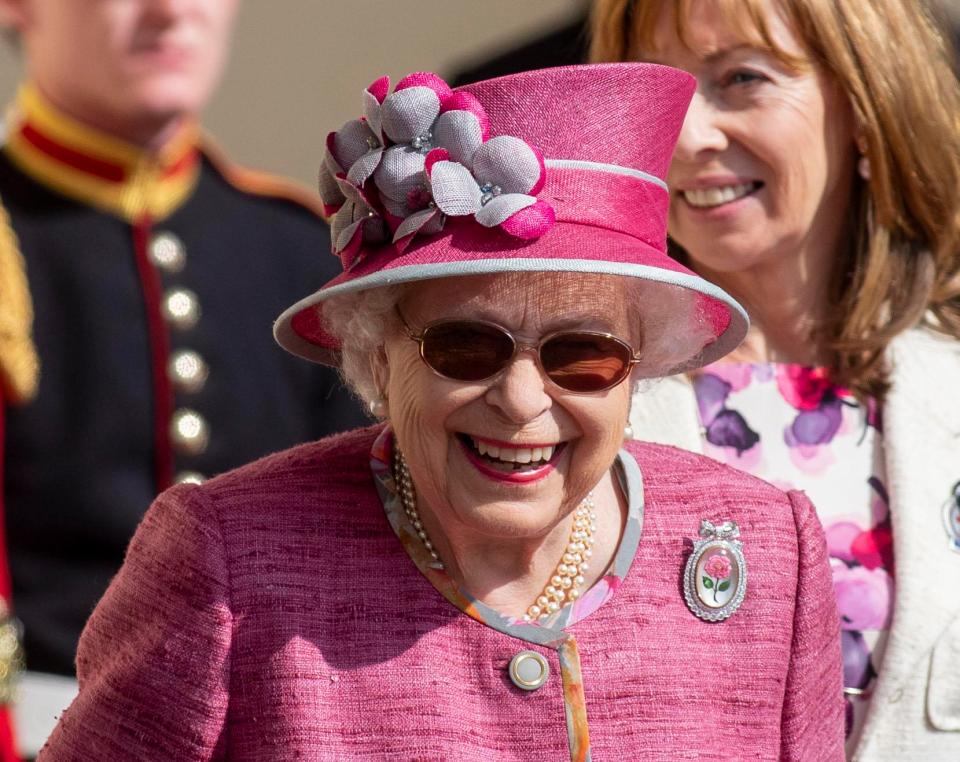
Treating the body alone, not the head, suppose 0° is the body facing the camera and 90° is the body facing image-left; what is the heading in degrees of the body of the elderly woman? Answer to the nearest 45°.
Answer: approximately 0°

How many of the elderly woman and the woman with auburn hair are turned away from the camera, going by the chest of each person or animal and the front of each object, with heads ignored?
0

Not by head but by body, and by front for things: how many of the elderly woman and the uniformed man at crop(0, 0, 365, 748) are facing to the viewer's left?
0

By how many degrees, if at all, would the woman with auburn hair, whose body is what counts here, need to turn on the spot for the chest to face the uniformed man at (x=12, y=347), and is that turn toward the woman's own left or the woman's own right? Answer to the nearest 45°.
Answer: approximately 45° to the woman's own right

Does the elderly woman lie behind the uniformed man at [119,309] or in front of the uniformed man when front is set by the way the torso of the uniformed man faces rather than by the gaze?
in front

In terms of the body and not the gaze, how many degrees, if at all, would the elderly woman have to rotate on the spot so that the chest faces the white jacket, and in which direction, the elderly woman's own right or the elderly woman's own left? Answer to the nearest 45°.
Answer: approximately 135° to the elderly woman's own left

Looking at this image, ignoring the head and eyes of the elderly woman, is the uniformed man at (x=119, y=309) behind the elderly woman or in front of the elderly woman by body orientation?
behind

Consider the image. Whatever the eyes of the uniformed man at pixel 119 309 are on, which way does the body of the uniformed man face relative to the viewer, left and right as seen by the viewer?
facing the viewer and to the right of the viewer

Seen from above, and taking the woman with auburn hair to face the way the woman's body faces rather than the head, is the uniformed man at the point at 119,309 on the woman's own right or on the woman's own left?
on the woman's own right
